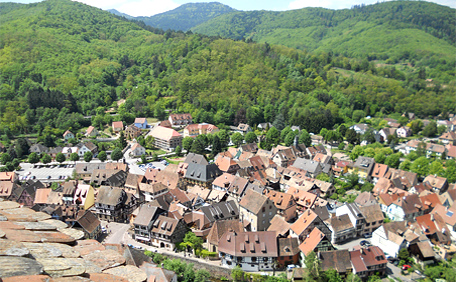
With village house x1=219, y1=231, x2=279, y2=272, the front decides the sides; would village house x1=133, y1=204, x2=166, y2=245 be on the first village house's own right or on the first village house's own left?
on the first village house's own right

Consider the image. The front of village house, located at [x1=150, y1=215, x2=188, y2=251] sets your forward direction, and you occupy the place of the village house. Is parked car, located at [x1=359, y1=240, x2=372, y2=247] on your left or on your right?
on your left

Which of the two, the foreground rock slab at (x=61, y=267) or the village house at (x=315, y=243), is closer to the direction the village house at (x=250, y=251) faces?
the foreground rock slab

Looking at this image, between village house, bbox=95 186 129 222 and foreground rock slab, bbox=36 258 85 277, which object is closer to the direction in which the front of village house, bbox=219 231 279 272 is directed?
the foreground rock slab

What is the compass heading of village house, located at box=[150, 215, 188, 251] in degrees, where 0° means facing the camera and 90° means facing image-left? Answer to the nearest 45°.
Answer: approximately 45°

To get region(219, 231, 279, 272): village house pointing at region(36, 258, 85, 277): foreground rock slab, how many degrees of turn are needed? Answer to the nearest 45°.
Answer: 0° — it already faces it

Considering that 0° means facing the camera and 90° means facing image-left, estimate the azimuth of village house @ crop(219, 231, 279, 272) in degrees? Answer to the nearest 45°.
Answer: approximately 0°

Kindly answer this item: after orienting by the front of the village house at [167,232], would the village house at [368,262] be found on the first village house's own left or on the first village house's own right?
on the first village house's own left

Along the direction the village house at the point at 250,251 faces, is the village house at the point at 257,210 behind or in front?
behind

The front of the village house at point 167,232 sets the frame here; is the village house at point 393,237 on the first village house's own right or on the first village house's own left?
on the first village house's own left

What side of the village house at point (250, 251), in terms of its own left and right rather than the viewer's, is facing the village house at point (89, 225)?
right
